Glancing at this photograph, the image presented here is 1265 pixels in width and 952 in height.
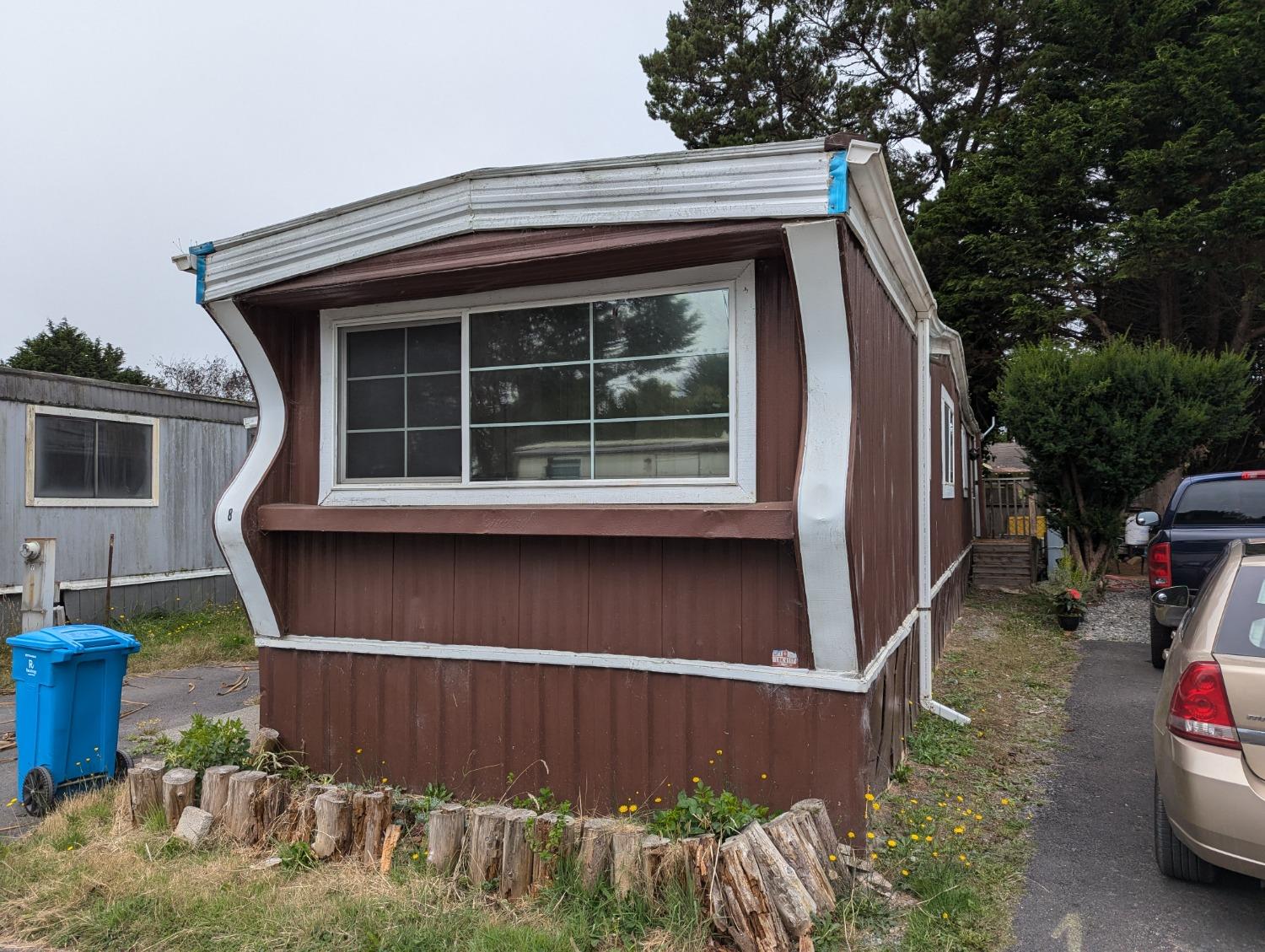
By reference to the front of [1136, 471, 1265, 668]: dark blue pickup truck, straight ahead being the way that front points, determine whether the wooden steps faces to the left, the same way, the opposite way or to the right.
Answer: the opposite way

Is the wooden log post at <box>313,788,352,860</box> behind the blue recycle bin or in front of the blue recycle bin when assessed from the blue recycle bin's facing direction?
behind

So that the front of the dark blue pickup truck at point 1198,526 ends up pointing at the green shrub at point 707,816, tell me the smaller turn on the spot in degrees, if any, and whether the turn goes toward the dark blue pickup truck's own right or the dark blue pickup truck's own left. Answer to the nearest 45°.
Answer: approximately 180°

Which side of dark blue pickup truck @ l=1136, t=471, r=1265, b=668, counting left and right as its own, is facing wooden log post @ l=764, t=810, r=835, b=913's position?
back

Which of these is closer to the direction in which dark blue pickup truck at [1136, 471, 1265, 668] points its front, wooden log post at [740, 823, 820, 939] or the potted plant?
the potted plant

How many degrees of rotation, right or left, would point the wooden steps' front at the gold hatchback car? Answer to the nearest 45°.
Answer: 0° — it already faces it

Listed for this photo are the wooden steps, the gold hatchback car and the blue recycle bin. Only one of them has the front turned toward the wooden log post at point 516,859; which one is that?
the wooden steps

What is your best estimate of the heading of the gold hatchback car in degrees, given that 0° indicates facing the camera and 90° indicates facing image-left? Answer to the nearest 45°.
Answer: approximately 180°

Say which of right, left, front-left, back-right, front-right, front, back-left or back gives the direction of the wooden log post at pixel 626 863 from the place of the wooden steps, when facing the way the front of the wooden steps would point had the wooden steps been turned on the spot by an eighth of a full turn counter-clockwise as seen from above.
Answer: front-right

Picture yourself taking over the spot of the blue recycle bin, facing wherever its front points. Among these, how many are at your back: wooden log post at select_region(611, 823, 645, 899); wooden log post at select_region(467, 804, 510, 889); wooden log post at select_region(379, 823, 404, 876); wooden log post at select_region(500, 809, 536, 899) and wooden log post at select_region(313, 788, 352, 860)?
5

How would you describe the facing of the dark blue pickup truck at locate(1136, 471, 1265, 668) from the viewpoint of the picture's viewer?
facing away from the viewer

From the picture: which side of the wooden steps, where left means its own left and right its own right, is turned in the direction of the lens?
front

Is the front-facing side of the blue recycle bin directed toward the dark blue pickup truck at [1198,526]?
no

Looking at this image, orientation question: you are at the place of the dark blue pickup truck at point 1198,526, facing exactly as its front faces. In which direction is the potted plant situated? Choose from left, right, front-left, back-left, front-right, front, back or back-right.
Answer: front-left

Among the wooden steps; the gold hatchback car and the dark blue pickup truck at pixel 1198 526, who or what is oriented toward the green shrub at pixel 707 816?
the wooden steps

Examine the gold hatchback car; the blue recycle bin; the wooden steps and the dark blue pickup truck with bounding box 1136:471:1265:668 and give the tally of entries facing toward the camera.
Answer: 1

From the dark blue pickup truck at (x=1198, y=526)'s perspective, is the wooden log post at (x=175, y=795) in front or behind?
behind
